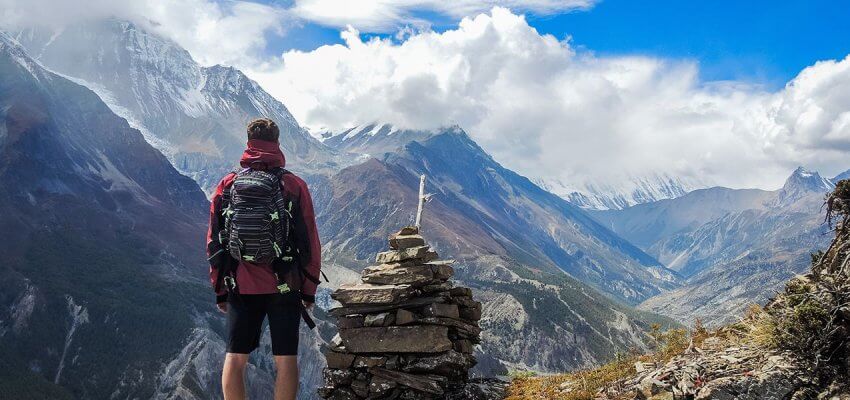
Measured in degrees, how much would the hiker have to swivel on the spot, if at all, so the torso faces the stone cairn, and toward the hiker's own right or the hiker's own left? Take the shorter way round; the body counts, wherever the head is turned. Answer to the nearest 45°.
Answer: approximately 45° to the hiker's own right

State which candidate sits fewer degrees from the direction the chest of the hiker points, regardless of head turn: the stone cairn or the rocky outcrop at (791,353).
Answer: the stone cairn

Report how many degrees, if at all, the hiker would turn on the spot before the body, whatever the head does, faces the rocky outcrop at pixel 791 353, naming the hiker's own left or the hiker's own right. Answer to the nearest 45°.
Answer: approximately 90° to the hiker's own right

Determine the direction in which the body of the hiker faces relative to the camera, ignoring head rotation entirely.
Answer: away from the camera
